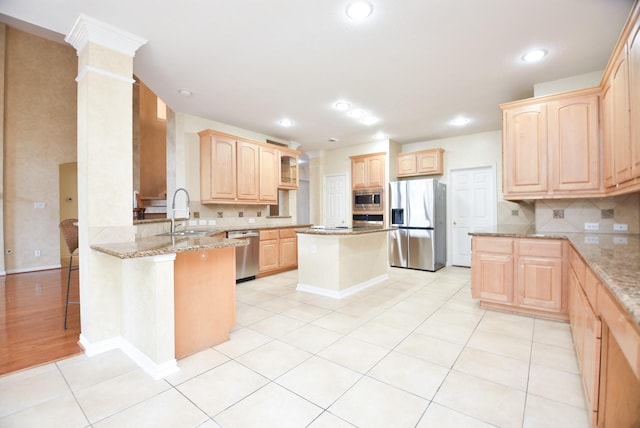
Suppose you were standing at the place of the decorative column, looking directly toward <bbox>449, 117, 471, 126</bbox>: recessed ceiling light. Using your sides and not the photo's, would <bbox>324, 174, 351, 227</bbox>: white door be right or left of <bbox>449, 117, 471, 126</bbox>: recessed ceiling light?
left

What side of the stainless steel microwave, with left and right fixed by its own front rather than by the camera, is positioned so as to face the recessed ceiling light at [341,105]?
front

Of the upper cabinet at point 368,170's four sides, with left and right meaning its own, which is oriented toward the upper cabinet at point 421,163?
left

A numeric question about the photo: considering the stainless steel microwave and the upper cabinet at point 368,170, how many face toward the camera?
2

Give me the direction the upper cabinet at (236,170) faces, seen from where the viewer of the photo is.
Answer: facing the viewer and to the right of the viewer

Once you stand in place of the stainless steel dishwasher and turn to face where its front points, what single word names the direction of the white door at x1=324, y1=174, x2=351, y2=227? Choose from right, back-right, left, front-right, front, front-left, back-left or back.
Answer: left

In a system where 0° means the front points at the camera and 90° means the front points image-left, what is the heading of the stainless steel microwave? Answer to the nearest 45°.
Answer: approximately 0°

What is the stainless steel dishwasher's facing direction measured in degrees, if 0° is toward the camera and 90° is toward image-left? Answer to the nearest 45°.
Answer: approximately 315°

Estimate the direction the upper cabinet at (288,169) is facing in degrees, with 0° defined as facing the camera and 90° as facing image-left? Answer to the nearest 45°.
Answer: approximately 315°

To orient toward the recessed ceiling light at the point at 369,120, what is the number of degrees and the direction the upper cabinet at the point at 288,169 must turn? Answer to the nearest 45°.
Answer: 0° — it already faces it

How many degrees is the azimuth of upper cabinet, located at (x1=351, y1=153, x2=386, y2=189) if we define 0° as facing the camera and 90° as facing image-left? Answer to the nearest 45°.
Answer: approximately 0°

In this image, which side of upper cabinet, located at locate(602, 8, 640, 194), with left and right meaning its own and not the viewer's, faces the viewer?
left
